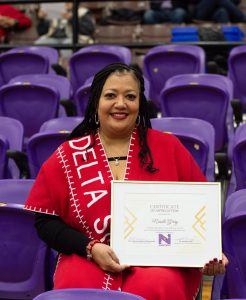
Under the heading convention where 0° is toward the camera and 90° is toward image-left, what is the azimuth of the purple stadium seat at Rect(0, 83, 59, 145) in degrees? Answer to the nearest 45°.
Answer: approximately 0°

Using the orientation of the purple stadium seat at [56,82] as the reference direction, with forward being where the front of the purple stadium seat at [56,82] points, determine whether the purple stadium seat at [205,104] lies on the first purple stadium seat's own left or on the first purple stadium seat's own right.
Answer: on the first purple stadium seat's own left

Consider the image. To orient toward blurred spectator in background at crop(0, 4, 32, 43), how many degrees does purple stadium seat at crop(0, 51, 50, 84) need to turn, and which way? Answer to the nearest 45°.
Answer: approximately 180°

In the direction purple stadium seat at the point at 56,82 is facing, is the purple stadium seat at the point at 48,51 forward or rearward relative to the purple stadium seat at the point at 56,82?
rearward

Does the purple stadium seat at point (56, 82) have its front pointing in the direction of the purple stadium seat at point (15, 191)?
yes

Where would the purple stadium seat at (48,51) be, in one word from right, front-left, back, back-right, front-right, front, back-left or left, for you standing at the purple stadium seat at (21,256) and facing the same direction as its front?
back

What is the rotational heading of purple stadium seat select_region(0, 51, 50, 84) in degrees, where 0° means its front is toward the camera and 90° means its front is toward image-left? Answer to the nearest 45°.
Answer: approximately 0°

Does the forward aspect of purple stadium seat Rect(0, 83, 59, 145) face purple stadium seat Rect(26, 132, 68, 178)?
yes
